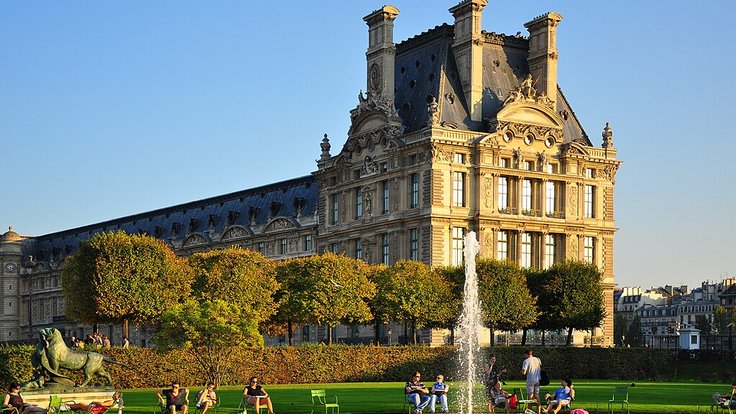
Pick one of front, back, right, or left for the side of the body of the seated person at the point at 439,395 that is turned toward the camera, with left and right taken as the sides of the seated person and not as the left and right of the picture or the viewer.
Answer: front

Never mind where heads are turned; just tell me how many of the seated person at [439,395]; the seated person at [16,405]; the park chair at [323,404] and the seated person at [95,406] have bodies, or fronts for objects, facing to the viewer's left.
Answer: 1

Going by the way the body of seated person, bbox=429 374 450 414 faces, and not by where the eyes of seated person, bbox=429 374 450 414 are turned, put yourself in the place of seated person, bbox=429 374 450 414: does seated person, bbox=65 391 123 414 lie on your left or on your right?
on your right

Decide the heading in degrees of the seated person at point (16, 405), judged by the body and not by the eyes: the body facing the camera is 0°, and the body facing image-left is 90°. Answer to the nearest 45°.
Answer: approximately 315°

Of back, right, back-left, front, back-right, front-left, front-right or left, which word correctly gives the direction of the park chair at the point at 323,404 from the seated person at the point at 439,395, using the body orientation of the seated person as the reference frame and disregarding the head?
right

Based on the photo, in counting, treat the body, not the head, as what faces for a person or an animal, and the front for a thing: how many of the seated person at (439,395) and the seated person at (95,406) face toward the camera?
1

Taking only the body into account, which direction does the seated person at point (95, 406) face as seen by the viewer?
to the viewer's left

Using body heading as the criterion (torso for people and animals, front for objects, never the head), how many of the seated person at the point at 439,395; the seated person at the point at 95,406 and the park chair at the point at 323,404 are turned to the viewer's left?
1

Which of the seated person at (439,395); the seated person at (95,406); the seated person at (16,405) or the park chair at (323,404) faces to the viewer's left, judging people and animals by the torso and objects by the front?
the seated person at (95,406)

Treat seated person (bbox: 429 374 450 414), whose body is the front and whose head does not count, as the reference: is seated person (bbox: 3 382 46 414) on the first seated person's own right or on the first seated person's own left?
on the first seated person's own right

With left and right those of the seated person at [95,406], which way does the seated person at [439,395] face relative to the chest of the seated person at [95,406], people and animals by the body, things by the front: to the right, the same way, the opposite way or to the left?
to the left

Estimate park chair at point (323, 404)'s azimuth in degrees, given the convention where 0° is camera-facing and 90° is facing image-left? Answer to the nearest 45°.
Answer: approximately 315°
